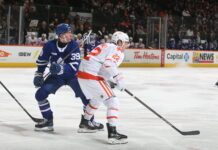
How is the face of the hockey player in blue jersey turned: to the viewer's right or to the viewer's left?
to the viewer's right

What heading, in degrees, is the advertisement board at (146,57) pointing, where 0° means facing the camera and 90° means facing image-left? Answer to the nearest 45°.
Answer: approximately 0°

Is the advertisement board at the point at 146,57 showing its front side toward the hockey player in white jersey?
yes

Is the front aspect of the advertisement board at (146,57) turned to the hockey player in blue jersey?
yes

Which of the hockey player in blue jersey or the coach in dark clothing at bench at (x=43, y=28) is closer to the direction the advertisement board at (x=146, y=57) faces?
the hockey player in blue jersey

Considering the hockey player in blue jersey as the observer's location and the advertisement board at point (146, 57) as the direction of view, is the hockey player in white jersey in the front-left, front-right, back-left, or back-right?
back-right

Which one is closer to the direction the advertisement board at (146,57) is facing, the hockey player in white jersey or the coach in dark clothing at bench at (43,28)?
the hockey player in white jersey
